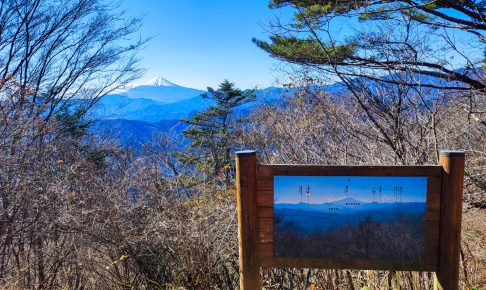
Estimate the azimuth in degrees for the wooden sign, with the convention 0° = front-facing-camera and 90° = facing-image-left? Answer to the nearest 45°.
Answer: approximately 0°
